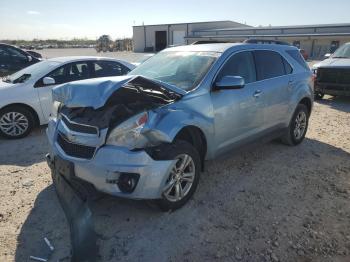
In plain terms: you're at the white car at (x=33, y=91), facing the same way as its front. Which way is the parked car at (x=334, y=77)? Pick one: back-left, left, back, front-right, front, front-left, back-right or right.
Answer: back-left

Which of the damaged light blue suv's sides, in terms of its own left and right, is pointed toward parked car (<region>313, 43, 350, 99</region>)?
back

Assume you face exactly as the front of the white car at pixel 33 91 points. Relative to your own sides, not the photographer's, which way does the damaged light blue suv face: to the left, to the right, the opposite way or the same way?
the same way

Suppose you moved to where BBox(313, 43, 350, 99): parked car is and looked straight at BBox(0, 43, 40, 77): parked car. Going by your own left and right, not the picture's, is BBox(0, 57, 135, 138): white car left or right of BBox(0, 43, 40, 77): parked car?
left

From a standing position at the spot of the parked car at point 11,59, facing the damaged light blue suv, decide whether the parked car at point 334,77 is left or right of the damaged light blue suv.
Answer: left

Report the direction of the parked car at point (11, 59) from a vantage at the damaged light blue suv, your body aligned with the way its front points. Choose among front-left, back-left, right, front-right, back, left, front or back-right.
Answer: right

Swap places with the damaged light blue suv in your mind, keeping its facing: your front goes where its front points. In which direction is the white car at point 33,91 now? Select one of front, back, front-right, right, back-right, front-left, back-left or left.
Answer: right

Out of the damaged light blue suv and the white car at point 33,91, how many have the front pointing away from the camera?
0

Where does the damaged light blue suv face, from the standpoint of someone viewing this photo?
facing the viewer and to the left of the viewer
